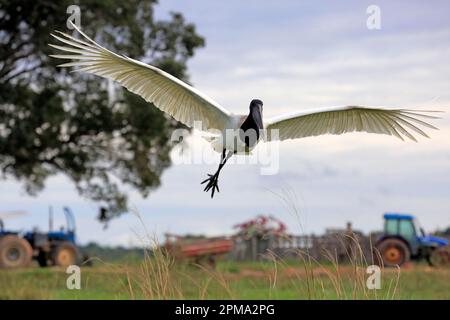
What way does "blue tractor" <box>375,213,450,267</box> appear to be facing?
to the viewer's right

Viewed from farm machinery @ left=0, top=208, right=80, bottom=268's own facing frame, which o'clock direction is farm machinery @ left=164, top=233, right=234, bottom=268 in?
farm machinery @ left=164, top=233, right=234, bottom=268 is roughly at 1 o'clock from farm machinery @ left=0, top=208, right=80, bottom=268.

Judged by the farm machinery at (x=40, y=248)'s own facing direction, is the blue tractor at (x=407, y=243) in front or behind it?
in front

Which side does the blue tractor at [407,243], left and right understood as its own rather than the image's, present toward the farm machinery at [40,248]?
back

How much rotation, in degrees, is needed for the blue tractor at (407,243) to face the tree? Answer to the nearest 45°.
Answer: approximately 180°

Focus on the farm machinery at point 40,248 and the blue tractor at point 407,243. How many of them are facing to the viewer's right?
2

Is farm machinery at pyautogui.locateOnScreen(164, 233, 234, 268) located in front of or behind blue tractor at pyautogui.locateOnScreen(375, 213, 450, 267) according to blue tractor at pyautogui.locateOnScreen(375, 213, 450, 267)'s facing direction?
behind

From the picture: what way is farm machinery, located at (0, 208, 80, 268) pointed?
to the viewer's right
